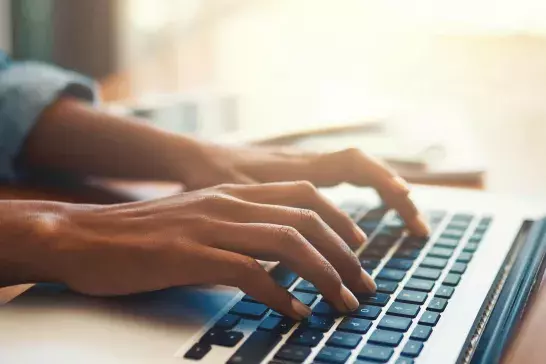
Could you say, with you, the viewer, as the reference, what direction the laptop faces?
facing away from the viewer and to the left of the viewer
